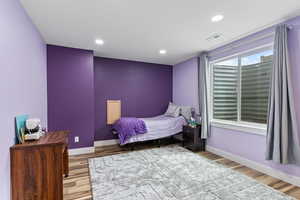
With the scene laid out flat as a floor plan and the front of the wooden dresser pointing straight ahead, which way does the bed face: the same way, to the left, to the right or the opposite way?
the opposite way

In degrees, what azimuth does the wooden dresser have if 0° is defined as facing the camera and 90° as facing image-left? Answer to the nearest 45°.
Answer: approximately 270°

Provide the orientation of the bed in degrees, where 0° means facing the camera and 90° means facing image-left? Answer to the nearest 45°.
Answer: approximately 45°

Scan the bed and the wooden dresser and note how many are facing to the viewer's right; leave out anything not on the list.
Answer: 1
